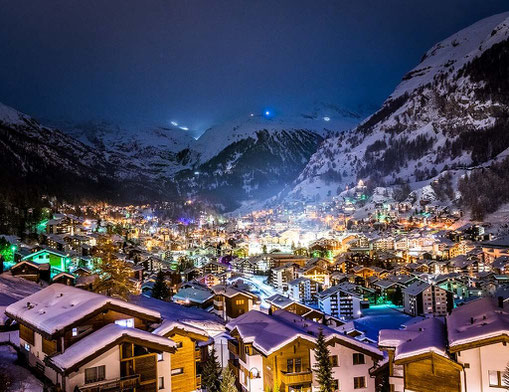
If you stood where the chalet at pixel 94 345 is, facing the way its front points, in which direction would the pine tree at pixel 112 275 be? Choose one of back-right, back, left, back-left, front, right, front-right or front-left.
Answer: back-left

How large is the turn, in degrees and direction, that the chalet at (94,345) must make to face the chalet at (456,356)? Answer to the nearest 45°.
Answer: approximately 45° to its left

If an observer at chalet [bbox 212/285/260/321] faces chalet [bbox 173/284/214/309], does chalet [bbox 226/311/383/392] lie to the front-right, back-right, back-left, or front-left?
back-left

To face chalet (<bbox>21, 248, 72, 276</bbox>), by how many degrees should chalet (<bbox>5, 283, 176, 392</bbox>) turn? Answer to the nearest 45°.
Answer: approximately 135° to its left

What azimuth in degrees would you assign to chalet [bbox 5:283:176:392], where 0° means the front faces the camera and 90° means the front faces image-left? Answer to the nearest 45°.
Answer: approximately 315°

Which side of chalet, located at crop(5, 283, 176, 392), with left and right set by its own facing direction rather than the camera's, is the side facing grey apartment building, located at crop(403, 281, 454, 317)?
left

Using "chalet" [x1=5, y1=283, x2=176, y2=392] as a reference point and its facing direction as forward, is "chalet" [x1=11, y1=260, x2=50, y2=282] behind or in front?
behind
